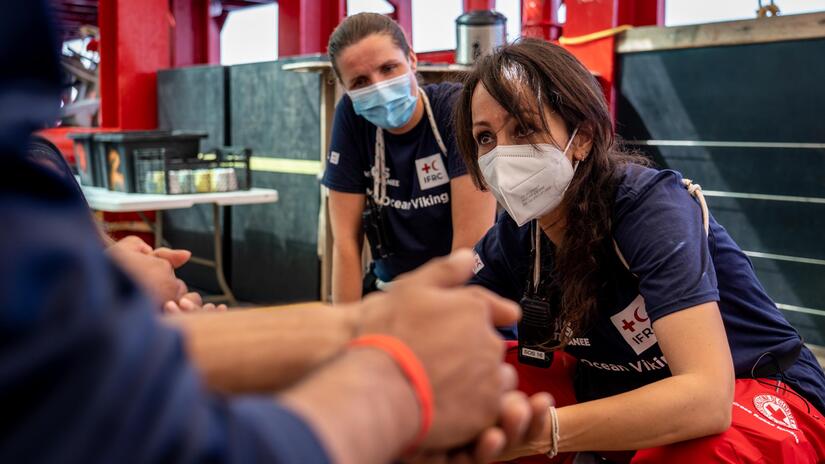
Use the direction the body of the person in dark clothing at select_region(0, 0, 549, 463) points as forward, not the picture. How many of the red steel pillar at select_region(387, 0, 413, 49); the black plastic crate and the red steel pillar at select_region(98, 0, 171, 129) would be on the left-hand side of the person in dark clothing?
3

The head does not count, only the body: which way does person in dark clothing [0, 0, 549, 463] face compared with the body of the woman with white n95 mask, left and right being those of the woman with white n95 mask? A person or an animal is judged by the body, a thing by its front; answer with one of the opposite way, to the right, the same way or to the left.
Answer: the opposite way

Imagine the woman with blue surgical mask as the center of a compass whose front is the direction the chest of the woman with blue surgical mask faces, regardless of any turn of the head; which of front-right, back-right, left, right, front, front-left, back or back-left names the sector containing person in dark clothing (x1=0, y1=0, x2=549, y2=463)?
front

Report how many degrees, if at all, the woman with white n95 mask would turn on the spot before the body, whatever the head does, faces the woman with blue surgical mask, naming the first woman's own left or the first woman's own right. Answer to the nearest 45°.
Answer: approximately 90° to the first woman's own right

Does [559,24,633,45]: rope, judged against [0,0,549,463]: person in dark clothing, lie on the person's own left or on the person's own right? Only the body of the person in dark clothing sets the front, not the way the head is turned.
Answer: on the person's own left

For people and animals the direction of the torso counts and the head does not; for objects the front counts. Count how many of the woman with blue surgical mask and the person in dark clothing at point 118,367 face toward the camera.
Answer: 1

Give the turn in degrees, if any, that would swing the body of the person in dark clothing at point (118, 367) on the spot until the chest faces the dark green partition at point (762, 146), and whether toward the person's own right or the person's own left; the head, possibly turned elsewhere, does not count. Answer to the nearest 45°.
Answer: approximately 45° to the person's own left

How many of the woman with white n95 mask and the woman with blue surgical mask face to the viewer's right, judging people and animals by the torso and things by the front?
0

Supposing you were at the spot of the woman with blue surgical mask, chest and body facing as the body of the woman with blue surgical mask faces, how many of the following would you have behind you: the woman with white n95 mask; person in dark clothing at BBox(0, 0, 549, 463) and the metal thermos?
1

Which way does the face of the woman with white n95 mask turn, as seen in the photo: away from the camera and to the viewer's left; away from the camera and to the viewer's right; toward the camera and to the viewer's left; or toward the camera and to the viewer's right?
toward the camera and to the viewer's left

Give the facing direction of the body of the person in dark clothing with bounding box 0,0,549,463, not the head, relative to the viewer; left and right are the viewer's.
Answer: facing to the right of the viewer

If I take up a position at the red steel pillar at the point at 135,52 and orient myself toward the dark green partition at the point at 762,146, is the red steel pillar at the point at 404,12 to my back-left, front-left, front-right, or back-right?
front-left

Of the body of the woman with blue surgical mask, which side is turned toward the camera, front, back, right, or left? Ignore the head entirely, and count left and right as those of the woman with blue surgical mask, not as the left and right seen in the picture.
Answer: front

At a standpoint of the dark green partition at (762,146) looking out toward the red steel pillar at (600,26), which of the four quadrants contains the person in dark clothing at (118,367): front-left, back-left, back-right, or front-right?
back-left
